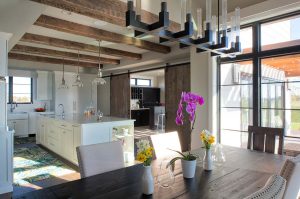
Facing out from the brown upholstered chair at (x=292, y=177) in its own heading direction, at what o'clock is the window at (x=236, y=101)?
The window is roughly at 1 o'clock from the brown upholstered chair.

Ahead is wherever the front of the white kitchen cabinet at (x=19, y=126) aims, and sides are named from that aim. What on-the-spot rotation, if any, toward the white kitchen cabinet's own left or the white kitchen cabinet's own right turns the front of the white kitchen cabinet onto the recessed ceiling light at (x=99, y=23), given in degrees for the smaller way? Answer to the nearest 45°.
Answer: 0° — it already faces it

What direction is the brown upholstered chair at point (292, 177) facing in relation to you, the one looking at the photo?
facing away from the viewer and to the left of the viewer

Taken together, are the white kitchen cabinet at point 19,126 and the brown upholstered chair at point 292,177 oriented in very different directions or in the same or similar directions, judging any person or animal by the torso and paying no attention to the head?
very different directions
